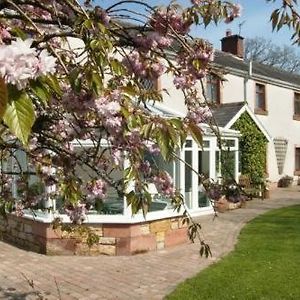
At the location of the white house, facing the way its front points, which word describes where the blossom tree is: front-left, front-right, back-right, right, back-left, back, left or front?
front-right

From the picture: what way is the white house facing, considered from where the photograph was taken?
facing the viewer and to the right of the viewer

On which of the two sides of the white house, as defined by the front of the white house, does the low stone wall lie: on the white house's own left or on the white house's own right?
on the white house's own right
